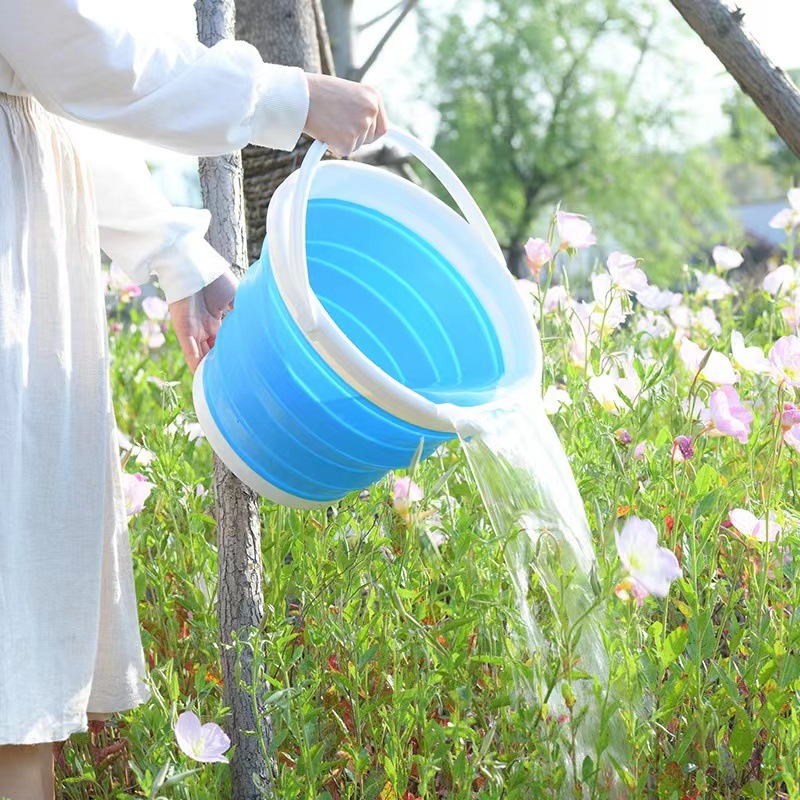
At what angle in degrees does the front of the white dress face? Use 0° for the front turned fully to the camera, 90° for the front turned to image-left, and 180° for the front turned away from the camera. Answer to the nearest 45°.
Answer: approximately 270°

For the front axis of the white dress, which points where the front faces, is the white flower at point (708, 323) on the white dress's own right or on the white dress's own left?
on the white dress's own left

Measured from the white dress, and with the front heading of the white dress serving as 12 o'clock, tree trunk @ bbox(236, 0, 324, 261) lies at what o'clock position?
The tree trunk is roughly at 9 o'clock from the white dress.

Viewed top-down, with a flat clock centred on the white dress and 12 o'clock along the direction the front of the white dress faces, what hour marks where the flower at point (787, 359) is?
The flower is roughly at 11 o'clock from the white dress.

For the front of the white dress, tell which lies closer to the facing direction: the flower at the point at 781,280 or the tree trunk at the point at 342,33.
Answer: the flower

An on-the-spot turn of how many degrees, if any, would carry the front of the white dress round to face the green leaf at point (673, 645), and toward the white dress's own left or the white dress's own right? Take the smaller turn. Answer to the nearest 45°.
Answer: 0° — they already face it

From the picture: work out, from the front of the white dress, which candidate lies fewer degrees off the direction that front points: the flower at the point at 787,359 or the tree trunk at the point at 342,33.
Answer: the flower

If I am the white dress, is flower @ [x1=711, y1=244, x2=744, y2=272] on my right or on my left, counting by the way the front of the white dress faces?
on my left

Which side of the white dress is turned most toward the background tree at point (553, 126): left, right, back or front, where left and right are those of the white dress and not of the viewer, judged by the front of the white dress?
left
